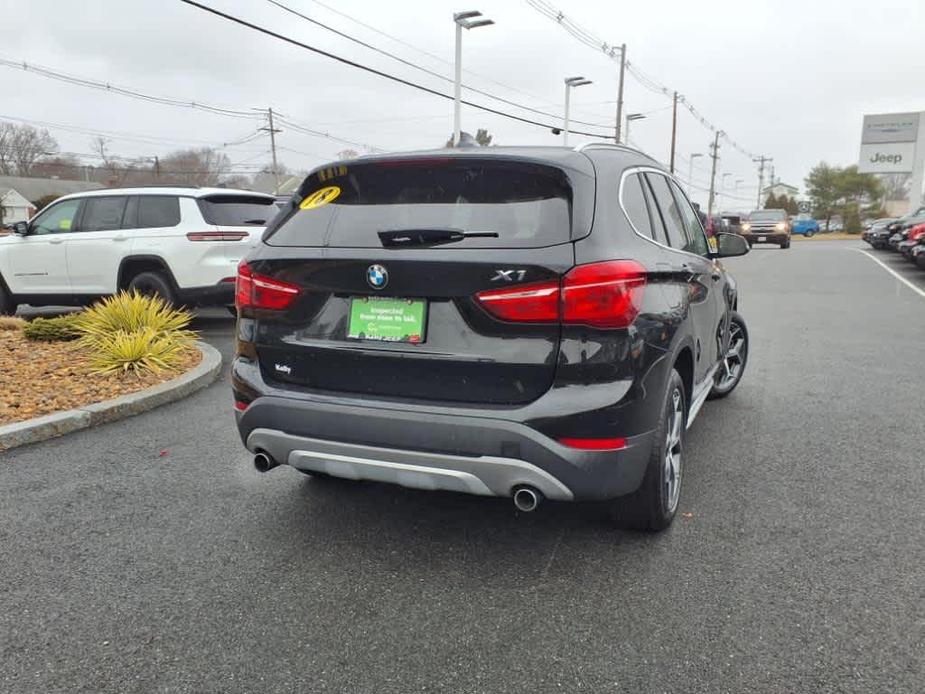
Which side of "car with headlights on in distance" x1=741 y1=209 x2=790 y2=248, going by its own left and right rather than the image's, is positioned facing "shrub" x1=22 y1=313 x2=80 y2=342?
front

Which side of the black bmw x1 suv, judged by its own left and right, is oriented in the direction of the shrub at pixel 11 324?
left

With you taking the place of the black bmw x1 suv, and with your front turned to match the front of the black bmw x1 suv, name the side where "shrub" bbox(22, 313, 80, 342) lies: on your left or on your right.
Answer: on your left

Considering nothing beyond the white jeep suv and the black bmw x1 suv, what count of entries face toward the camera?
0

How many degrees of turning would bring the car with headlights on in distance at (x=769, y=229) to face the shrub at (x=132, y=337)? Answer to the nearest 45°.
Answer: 0° — it already faces it

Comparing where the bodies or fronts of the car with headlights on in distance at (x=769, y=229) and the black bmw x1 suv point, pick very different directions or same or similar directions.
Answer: very different directions

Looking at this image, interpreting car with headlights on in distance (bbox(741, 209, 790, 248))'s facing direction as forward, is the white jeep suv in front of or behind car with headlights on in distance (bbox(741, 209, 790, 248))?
in front

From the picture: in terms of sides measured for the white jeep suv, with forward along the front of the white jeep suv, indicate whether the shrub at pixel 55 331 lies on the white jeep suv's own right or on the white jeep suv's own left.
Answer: on the white jeep suv's own left

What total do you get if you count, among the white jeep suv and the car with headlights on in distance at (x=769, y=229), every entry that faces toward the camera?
1

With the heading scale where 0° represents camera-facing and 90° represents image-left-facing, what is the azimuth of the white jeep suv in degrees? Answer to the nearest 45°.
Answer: approximately 135°

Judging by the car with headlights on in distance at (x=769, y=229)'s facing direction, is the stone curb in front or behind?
in front

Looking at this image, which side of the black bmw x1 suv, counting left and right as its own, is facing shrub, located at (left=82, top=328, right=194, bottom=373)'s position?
left

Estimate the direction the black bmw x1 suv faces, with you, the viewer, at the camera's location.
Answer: facing away from the viewer and to the right of the viewer

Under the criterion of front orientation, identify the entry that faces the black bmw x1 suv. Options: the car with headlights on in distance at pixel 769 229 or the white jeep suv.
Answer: the car with headlights on in distance

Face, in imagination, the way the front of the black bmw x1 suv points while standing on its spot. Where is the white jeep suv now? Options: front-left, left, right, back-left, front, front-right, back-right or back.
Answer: left

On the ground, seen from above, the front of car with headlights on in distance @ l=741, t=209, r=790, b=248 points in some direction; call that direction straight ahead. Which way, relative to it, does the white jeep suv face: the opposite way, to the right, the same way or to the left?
to the right

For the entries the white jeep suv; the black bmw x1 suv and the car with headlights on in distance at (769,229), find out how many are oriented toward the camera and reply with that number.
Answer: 1
